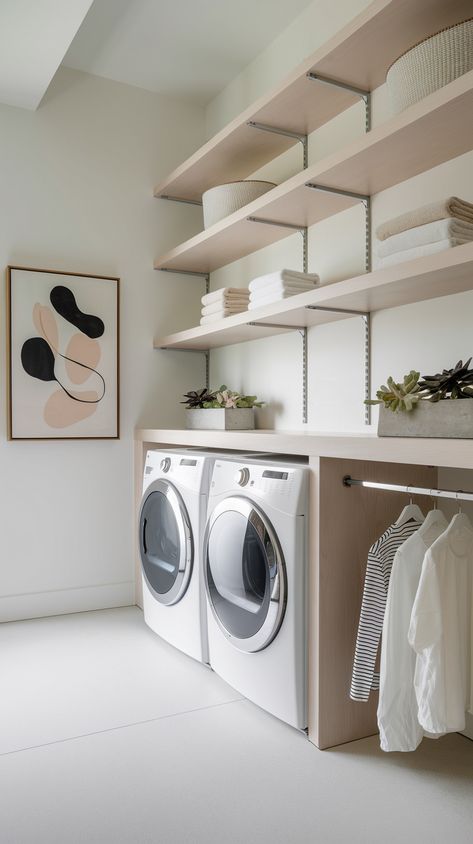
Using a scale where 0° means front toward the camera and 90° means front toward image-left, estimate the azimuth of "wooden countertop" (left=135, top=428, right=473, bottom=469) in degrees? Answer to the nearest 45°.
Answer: approximately 45°

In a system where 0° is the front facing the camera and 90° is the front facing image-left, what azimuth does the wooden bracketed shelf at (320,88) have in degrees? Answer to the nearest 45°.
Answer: approximately 45°

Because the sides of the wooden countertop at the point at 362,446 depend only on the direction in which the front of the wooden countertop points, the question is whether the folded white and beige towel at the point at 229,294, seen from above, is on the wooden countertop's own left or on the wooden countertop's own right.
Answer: on the wooden countertop's own right

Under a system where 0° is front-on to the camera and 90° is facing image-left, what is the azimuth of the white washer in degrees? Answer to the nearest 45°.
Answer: approximately 45°

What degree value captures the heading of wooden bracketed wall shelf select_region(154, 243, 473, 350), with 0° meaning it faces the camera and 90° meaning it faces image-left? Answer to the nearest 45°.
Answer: approximately 45°

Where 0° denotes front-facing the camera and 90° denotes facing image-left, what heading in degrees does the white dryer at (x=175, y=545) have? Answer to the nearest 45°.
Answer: approximately 45°
